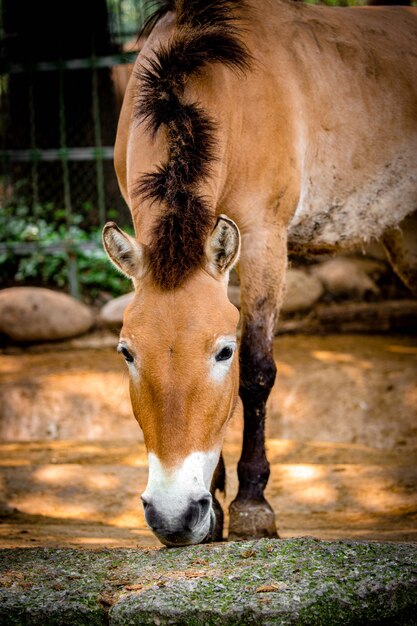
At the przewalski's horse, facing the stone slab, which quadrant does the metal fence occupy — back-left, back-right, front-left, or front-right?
back-right

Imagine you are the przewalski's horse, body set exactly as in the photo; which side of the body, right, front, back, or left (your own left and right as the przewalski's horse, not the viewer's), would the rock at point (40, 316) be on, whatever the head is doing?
right

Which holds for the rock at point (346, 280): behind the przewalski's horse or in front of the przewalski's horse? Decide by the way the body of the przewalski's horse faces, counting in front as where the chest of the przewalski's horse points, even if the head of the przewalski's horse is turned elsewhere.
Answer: behind

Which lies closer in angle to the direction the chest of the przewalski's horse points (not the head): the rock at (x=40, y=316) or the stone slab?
the stone slab

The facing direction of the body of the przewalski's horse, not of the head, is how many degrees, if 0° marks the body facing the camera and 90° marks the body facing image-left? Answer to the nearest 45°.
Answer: approximately 45°

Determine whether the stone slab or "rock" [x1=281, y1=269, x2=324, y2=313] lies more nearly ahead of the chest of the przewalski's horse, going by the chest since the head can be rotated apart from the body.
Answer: the stone slab
